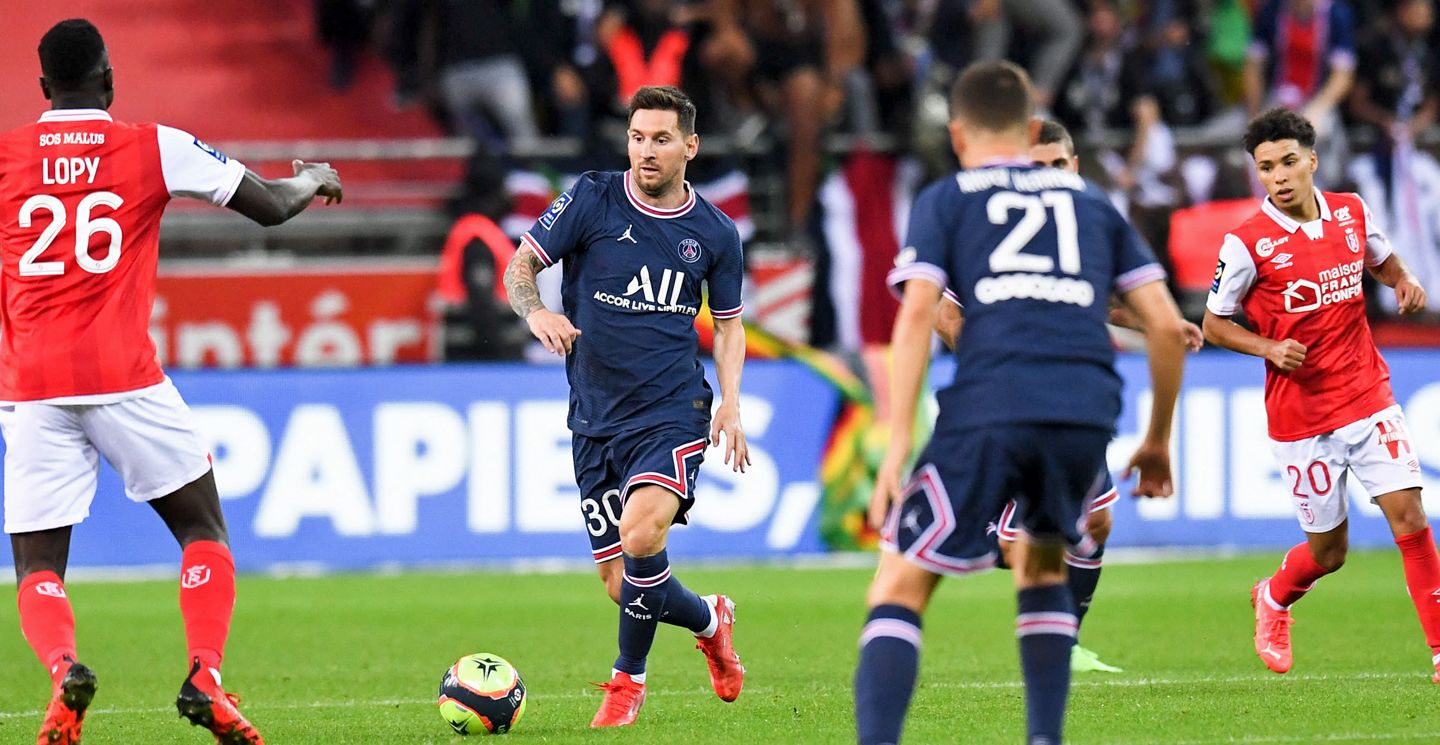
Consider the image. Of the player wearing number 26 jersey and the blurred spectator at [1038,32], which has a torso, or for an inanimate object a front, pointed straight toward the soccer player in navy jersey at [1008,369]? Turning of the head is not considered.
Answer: the blurred spectator

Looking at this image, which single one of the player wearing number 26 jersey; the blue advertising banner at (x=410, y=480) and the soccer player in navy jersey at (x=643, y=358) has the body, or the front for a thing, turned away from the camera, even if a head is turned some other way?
the player wearing number 26 jersey

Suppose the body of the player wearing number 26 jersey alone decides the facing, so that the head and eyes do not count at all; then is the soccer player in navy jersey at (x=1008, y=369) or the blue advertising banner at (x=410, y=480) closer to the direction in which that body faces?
the blue advertising banner

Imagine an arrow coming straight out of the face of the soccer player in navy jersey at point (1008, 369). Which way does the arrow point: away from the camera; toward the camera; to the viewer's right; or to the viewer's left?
away from the camera

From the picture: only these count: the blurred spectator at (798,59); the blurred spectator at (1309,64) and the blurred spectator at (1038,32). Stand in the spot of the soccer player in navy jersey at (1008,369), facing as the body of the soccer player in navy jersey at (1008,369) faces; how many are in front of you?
3

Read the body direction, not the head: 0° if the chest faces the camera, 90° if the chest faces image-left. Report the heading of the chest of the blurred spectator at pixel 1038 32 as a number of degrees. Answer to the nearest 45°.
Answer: approximately 0°

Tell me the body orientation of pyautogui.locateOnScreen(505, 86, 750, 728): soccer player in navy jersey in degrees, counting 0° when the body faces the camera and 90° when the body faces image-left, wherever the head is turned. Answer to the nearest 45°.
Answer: approximately 0°

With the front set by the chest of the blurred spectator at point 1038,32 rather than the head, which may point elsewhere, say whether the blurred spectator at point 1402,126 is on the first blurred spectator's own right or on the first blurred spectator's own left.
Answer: on the first blurred spectator's own left

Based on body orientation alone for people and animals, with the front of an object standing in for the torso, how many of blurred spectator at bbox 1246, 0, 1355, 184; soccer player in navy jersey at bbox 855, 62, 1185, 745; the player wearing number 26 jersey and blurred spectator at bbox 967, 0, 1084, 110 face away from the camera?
2

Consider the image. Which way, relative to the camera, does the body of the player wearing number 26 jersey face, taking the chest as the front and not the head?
away from the camera

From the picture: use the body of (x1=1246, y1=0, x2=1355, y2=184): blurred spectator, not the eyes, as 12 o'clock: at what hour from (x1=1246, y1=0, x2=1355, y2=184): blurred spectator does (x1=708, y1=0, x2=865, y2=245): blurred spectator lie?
(x1=708, y1=0, x2=865, y2=245): blurred spectator is roughly at 2 o'clock from (x1=1246, y1=0, x2=1355, y2=184): blurred spectator.

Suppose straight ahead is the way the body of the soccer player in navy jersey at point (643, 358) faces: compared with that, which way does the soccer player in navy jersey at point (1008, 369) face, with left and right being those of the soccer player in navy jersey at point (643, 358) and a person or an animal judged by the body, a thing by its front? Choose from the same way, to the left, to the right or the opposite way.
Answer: the opposite way

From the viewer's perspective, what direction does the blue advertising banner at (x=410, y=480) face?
toward the camera

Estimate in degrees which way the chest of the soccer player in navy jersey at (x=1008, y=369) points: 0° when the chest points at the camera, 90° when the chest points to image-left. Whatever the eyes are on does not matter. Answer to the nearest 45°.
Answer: approximately 180°

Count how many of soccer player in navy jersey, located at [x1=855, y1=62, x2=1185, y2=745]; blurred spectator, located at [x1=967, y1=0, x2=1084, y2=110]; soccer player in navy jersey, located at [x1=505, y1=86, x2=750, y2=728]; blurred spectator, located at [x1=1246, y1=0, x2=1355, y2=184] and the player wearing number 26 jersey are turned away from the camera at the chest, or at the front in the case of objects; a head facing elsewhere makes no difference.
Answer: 2

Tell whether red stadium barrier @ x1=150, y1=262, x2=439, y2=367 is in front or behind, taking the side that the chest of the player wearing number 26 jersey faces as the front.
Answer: in front

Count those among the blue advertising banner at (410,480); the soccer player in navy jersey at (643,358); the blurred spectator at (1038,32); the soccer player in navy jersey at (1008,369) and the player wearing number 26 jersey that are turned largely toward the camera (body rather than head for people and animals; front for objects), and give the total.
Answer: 3

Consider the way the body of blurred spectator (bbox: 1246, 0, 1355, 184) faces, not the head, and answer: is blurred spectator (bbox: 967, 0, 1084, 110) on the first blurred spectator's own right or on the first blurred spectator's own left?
on the first blurred spectator's own right
